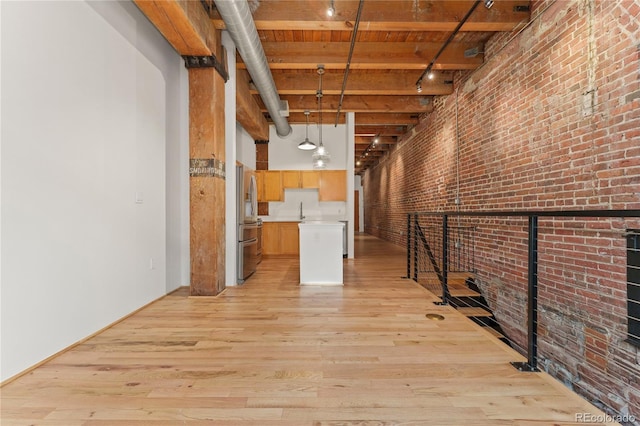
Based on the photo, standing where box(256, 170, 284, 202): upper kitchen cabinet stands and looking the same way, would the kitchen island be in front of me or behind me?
in front

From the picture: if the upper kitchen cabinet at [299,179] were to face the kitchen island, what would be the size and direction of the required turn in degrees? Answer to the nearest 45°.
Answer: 0° — it already faces it

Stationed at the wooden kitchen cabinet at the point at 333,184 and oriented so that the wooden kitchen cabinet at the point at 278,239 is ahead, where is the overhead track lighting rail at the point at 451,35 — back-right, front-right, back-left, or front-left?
back-left

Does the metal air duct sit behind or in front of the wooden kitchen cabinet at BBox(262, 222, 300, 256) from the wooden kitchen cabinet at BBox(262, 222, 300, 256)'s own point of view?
in front

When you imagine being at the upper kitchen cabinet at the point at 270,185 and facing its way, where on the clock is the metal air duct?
The metal air duct is roughly at 12 o'clock from the upper kitchen cabinet.

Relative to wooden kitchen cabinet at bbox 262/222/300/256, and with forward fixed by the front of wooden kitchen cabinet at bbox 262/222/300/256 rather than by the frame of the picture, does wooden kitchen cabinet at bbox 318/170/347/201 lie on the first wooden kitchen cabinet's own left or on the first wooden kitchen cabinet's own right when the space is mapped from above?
on the first wooden kitchen cabinet's own left
